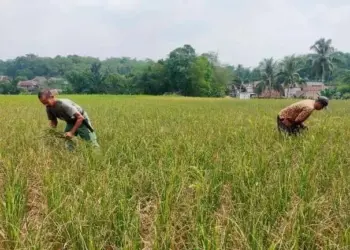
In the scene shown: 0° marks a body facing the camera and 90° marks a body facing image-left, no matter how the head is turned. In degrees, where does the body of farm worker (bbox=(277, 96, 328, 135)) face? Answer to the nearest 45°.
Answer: approximately 270°

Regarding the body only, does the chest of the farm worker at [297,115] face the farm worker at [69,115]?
no
